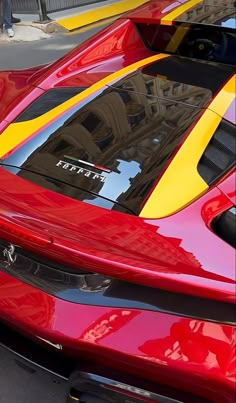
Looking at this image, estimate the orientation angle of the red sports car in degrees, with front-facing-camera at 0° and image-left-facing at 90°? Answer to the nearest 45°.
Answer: approximately 225°
